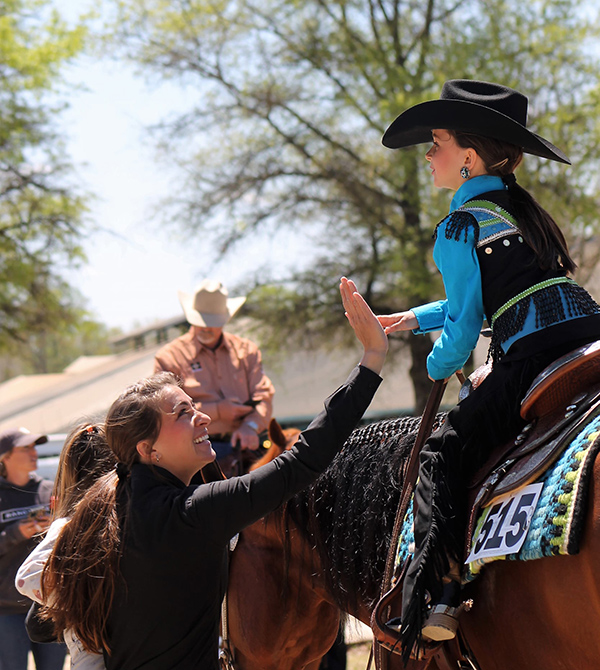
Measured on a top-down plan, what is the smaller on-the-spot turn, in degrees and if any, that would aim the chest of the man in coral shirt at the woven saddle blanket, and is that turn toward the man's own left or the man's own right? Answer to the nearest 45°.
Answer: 0° — they already face it

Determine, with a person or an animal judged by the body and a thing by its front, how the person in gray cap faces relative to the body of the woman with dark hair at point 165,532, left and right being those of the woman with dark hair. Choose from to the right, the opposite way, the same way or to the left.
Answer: to the right

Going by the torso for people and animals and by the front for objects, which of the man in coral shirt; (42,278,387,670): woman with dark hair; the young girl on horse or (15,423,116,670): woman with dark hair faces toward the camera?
the man in coral shirt

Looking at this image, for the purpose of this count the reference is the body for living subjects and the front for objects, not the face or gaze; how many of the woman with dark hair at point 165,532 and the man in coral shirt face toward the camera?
1

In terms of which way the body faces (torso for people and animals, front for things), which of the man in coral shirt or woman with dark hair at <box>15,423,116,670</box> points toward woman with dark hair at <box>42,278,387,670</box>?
the man in coral shirt

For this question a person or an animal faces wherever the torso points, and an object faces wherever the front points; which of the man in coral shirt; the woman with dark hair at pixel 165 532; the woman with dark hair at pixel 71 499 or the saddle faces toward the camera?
the man in coral shirt

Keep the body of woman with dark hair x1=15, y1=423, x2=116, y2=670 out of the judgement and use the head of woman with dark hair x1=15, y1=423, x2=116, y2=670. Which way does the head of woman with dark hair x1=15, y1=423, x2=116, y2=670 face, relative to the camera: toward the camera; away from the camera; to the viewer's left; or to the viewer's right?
away from the camera

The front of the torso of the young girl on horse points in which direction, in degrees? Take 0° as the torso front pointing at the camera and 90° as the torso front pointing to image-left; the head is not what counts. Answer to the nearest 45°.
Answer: approximately 135°

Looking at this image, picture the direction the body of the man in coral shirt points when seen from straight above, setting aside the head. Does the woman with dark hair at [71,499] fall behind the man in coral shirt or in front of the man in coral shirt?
in front

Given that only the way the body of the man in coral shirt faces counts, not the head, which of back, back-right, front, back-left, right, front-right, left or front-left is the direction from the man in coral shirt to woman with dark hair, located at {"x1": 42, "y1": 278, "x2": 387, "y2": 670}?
front

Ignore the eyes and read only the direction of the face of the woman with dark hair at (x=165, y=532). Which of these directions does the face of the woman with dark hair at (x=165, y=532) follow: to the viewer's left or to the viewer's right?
to the viewer's right

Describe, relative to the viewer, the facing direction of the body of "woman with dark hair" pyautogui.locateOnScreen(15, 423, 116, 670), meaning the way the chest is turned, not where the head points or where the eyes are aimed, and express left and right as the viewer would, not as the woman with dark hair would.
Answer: facing away from the viewer and to the right of the viewer

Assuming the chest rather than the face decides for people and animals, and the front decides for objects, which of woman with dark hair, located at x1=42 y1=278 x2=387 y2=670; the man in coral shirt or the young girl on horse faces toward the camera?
the man in coral shirt

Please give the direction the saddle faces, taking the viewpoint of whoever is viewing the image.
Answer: facing away from the viewer and to the left of the viewer

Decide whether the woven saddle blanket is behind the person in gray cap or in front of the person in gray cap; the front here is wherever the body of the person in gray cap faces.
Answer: in front

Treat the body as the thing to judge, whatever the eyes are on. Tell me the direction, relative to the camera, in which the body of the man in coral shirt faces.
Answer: toward the camera
